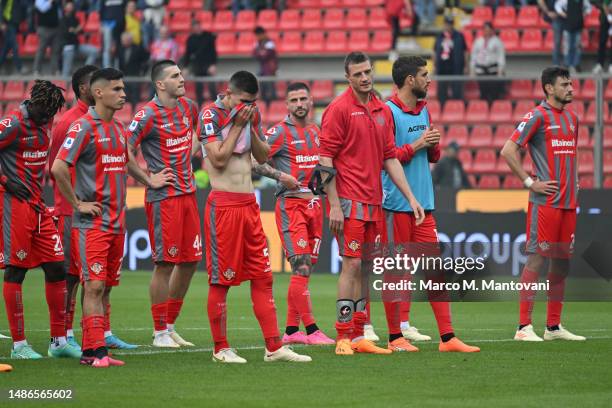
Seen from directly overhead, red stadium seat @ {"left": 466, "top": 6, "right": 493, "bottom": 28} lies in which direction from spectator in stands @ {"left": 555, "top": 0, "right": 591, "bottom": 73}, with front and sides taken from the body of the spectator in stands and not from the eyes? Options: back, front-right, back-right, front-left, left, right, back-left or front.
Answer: back-right

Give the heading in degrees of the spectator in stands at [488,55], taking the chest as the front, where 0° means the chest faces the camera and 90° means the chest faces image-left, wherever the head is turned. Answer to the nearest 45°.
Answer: approximately 0°

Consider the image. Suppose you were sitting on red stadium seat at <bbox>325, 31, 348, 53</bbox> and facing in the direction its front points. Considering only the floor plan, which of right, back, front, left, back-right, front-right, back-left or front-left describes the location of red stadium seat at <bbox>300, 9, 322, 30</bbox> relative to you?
back-right

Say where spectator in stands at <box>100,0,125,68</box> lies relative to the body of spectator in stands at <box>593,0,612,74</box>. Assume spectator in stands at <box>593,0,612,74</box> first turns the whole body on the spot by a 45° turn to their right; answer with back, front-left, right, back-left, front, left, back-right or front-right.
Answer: front-right

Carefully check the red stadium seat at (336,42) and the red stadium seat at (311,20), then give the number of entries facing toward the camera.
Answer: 2

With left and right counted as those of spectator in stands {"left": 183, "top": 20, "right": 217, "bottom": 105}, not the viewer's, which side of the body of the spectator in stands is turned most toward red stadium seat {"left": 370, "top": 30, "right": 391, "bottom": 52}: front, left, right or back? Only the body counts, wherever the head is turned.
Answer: left
